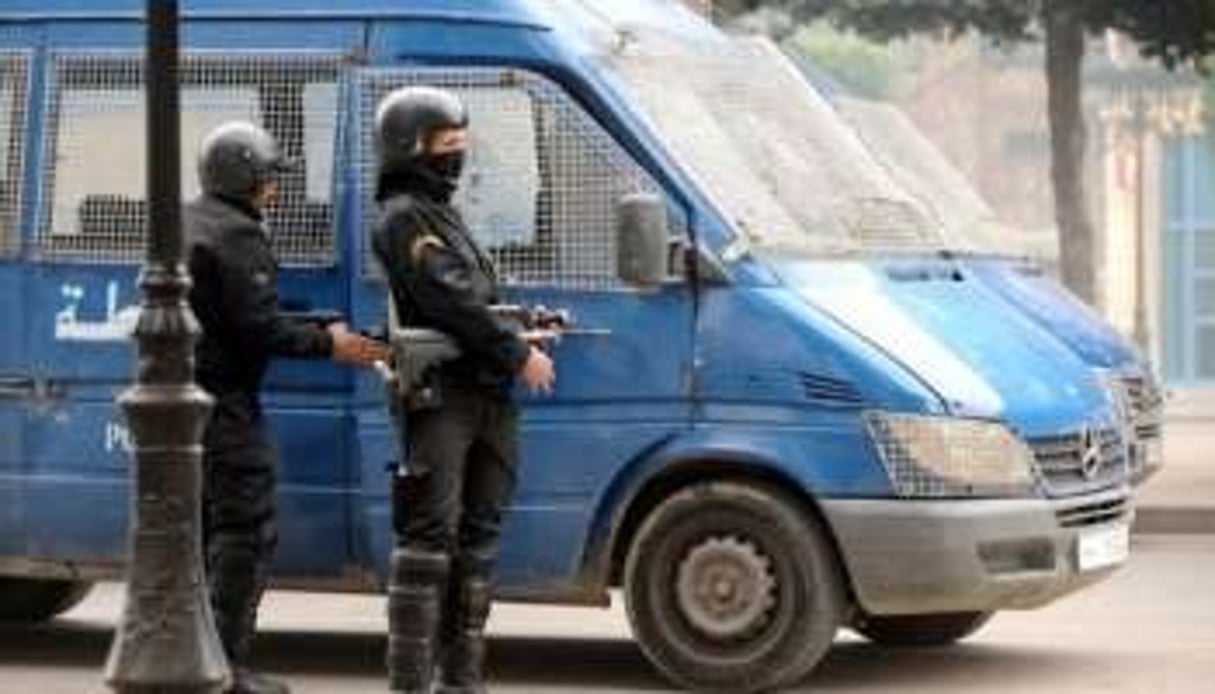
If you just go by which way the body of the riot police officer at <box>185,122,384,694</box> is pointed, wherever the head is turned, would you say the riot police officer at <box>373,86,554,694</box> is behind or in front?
in front

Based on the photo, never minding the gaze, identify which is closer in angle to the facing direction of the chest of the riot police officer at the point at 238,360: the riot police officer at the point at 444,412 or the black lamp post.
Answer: the riot police officer

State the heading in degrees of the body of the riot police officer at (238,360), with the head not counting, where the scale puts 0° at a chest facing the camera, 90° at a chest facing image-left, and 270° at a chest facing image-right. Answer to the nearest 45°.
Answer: approximately 270°
